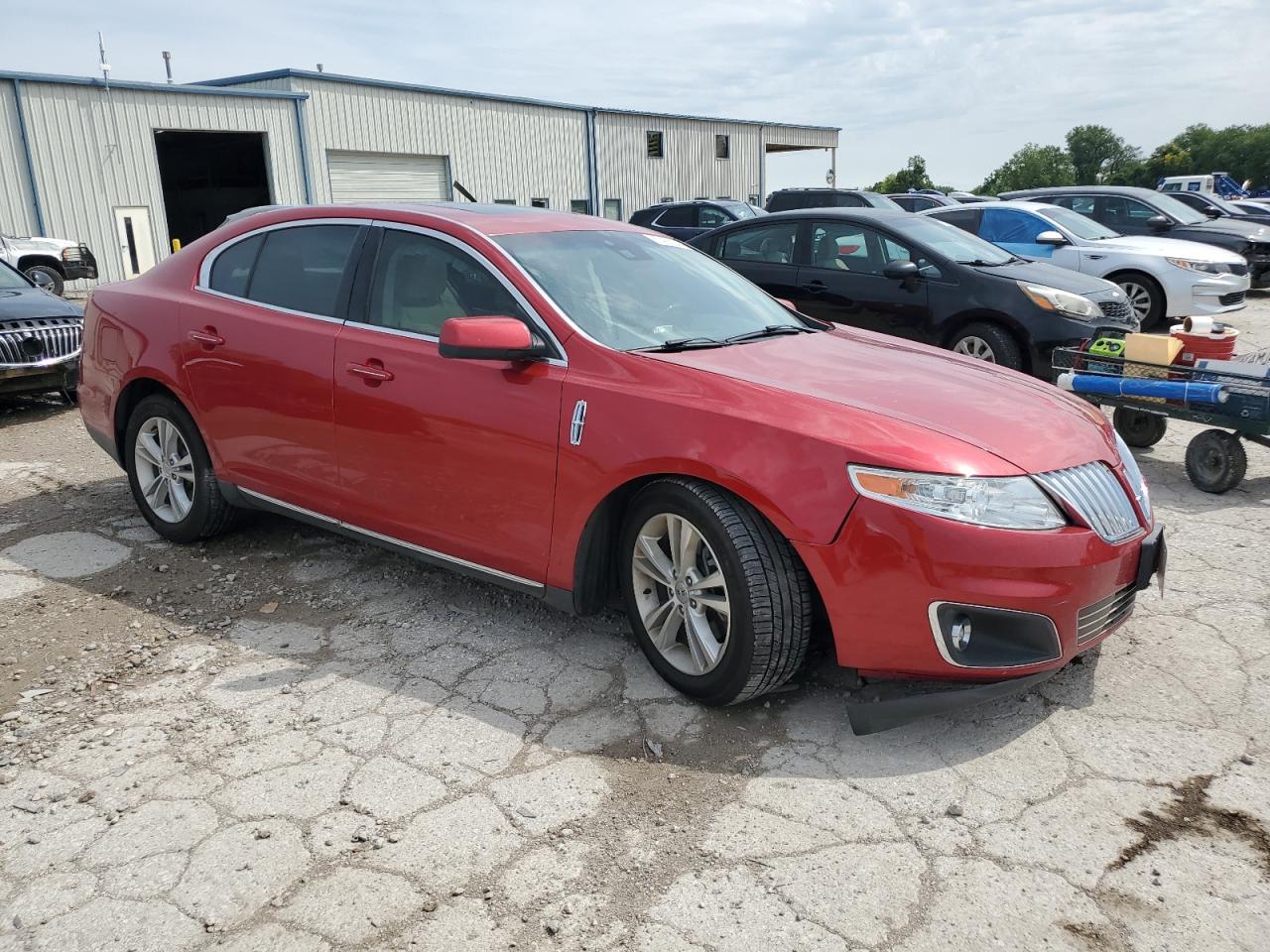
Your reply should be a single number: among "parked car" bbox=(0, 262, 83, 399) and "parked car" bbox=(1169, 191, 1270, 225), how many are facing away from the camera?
0

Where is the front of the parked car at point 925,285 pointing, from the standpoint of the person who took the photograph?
facing the viewer and to the right of the viewer

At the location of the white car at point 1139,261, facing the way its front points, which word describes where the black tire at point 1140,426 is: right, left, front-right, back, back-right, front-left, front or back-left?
front-right

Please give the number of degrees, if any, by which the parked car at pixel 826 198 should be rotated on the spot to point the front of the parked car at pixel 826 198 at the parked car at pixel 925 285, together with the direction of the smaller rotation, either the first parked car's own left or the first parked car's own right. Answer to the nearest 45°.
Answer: approximately 45° to the first parked car's own right

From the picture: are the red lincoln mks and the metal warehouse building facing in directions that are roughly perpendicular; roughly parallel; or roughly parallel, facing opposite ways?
roughly parallel

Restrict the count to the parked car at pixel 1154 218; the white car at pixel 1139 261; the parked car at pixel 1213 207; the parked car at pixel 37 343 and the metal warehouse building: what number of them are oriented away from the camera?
0

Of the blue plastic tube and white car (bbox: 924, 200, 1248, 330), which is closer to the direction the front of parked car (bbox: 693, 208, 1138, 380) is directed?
the blue plastic tube
